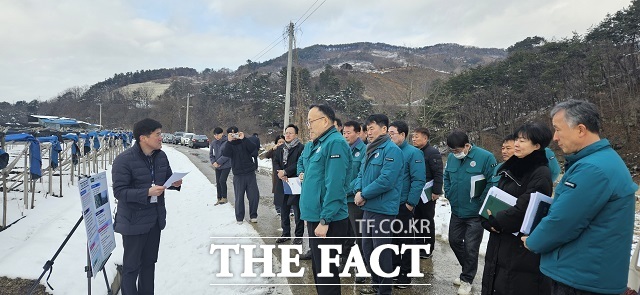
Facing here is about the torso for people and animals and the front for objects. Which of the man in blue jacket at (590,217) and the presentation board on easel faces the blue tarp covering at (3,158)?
the man in blue jacket

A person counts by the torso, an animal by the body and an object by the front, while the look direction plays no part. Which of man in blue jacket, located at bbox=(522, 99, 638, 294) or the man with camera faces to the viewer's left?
the man in blue jacket

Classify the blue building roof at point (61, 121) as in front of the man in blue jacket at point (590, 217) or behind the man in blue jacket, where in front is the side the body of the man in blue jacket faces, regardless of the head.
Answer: in front

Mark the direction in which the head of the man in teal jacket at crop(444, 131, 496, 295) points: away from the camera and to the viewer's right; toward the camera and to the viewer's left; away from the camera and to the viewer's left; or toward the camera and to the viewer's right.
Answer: toward the camera and to the viewer's left

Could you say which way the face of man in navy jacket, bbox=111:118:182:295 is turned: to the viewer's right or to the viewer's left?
to the viewer's right

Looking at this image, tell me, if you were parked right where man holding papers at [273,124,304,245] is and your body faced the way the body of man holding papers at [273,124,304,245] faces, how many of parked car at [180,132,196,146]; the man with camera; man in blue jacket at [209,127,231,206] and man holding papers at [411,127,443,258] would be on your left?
1

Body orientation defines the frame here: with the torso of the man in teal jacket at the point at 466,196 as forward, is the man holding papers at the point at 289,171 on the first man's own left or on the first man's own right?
on the first man's own right

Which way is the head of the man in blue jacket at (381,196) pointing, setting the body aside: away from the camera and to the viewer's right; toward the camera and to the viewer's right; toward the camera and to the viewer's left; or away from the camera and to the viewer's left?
toward the camera and to the viewer's left

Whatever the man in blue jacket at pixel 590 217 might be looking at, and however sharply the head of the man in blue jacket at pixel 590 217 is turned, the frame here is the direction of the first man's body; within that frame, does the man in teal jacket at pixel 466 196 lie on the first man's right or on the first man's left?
on the first man's right

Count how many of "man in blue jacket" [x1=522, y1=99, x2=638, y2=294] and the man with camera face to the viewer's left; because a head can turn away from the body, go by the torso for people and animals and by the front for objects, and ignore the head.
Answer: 1

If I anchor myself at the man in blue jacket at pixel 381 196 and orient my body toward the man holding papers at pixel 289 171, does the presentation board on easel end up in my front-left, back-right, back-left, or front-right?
front-left

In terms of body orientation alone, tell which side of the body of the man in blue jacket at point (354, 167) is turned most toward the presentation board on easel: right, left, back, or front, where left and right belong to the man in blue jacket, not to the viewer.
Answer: front

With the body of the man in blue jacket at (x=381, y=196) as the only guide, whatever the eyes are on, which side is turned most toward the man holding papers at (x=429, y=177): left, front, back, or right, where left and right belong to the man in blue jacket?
back

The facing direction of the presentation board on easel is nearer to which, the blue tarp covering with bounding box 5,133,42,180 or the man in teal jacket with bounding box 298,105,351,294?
the man in teal jacket

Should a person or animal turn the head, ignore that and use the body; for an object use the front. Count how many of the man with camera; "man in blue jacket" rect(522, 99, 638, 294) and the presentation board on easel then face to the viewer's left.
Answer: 1
